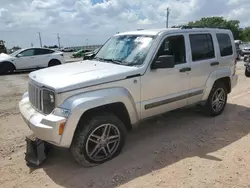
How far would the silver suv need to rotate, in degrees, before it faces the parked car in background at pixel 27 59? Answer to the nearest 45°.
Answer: approximately 90° to its right

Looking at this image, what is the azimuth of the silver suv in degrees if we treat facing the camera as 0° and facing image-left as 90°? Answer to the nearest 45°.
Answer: approximately 45°
